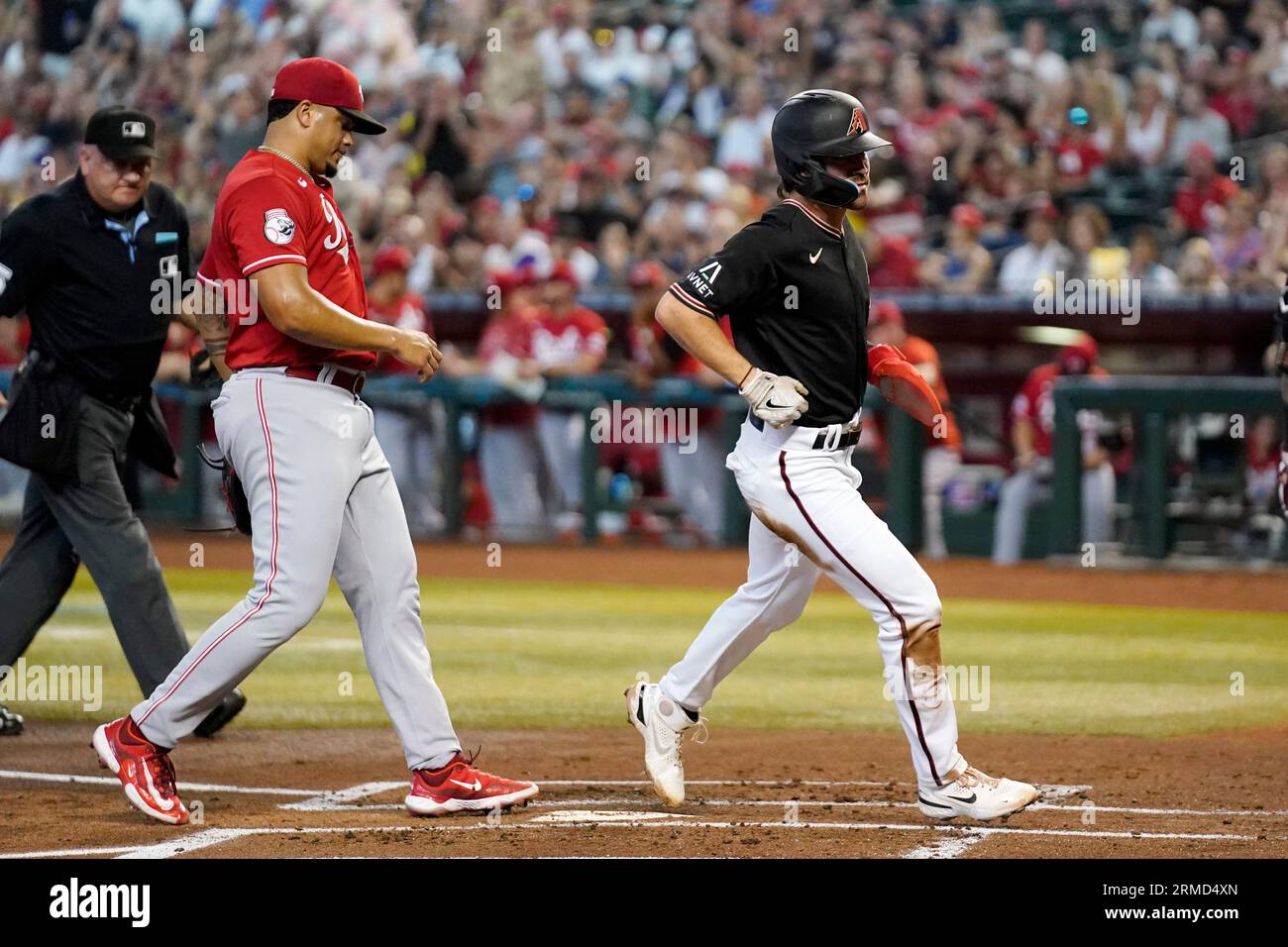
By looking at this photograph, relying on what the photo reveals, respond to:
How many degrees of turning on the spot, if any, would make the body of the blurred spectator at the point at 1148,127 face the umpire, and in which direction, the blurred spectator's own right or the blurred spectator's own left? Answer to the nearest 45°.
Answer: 0° — they already face them

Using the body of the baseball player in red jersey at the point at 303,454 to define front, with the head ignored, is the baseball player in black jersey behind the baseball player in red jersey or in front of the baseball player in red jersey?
in front

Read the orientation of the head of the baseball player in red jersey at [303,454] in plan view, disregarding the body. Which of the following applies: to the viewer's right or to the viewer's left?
to the viewer's right

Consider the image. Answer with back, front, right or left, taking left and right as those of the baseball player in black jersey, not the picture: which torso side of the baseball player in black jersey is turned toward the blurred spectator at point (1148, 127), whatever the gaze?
left

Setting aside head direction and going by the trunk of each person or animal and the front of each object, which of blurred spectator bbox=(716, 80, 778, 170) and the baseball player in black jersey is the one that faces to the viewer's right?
the baseball player in black jersey

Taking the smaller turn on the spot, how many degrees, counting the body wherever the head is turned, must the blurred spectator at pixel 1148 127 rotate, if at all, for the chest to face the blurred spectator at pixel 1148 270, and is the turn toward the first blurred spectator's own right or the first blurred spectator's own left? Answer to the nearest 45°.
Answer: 0° — they already face them

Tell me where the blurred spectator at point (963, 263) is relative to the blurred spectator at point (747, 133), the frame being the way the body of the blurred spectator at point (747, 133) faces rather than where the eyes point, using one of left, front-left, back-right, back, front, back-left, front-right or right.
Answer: front-left

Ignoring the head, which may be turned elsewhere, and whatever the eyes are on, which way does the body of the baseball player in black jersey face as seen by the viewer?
to the viewer's right

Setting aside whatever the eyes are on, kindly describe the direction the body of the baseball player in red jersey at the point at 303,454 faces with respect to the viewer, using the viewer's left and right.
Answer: facing to the right of the viewer

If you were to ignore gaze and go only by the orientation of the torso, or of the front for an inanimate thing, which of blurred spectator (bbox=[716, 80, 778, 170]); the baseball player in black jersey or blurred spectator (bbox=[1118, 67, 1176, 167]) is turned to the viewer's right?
the baseball player in black jersey

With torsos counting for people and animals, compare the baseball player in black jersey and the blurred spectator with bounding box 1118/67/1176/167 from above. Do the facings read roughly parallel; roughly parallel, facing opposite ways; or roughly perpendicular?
roughly perpendicular

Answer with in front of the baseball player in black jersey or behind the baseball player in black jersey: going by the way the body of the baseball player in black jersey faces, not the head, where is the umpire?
behind

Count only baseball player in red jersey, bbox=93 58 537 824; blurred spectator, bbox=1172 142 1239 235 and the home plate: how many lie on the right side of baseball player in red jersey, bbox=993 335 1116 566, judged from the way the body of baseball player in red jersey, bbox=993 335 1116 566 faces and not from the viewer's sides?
2

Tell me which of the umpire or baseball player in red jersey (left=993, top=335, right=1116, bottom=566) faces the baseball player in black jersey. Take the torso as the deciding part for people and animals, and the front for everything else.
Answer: the umpire

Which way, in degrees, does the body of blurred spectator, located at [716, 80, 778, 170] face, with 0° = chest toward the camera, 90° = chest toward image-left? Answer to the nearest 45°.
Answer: approximately 0°
